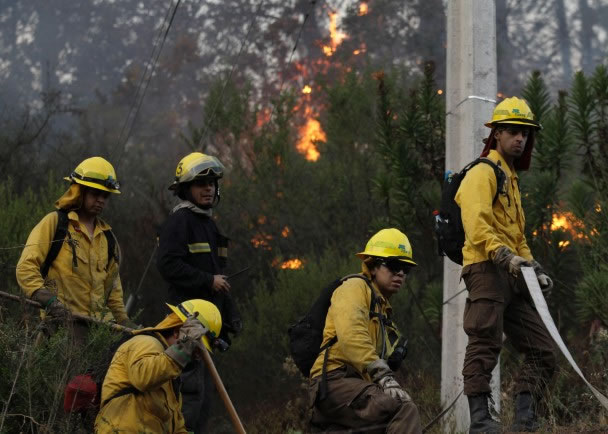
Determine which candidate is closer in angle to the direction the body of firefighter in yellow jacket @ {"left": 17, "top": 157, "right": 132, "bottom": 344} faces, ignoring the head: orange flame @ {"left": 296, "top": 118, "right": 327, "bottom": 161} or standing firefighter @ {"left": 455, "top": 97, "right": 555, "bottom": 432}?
the standing firefighter

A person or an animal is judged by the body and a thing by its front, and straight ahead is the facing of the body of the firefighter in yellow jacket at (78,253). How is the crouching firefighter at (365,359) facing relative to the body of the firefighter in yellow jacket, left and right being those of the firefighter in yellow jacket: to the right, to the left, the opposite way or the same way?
the same way

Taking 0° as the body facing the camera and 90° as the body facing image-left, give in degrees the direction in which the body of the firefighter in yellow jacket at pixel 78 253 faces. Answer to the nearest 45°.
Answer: approximately 315°

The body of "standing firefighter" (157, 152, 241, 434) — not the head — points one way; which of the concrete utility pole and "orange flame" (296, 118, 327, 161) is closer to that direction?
the concrete utility pole

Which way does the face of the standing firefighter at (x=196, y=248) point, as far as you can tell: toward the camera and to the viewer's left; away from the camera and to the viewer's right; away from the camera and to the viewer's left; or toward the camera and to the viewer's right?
toward the camera and to the viewer's right

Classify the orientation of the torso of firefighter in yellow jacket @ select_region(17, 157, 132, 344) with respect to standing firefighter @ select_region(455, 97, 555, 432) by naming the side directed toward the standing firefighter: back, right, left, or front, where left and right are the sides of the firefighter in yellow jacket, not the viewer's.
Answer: front

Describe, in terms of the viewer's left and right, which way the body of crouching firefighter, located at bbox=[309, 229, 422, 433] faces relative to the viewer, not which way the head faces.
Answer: facing the viewer and to the right of the viewer

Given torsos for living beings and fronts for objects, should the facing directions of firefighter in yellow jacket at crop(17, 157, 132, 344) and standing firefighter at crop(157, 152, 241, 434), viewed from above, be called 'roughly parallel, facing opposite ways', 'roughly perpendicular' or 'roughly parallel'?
roughly parallel

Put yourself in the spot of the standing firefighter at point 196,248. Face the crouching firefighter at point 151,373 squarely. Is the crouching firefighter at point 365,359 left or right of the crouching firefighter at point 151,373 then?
left

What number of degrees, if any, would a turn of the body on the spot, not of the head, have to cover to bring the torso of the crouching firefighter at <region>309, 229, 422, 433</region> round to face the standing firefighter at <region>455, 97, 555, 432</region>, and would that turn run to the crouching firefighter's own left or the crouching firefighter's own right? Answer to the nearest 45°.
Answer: approximately 90° to the crouching firefighter's own left

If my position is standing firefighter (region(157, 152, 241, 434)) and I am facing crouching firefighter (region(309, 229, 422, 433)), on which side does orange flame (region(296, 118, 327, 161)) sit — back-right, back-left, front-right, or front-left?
back-left

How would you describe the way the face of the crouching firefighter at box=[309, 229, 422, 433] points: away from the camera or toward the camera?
toward the camera

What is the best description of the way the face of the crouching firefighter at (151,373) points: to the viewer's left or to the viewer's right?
to the viewer's right

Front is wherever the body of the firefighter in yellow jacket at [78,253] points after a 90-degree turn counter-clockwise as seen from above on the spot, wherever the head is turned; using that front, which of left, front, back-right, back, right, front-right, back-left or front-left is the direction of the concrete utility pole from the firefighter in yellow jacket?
front-right
